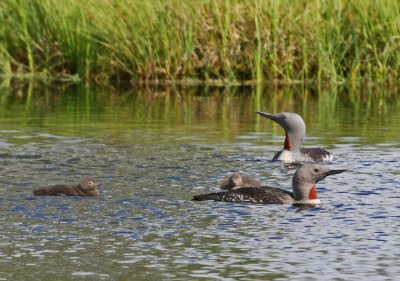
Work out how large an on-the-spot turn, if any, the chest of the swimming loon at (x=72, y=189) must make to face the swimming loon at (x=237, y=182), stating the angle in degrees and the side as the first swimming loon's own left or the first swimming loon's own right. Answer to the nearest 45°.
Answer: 0° — it already faces it

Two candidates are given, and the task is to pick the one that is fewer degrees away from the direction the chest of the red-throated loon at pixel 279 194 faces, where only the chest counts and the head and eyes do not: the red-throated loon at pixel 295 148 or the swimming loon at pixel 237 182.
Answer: the red-throated loon

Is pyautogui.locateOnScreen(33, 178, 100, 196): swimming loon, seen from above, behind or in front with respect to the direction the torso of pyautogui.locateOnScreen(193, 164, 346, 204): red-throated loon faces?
behind

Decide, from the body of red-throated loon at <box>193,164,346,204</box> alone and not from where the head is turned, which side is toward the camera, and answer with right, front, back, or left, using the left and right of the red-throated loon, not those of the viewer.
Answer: right

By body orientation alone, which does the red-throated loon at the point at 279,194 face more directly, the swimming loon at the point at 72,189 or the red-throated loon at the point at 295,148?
the red-throated loon

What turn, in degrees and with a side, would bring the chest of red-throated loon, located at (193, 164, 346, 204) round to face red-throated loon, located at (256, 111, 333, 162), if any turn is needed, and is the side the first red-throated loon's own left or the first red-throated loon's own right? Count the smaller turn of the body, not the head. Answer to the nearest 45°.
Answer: approximately 90° to the first red-throated loon's own left

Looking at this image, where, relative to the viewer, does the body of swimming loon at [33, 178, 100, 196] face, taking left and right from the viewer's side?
facing to the right of the viewer

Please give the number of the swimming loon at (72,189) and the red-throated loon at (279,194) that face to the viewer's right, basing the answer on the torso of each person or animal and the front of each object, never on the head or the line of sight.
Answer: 2
